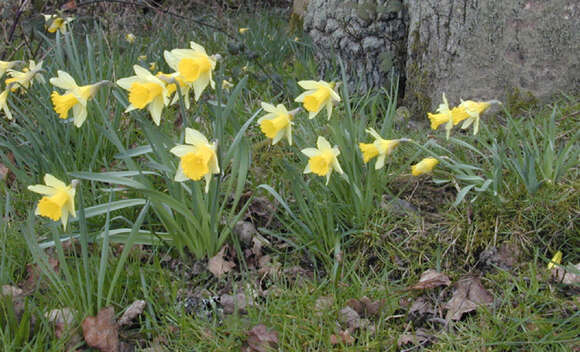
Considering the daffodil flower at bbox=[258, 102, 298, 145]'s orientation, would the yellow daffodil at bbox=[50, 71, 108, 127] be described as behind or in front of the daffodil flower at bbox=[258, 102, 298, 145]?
in front

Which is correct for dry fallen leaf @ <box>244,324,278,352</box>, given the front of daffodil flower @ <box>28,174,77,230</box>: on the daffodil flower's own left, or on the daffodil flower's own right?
on the daffodil flower's own left

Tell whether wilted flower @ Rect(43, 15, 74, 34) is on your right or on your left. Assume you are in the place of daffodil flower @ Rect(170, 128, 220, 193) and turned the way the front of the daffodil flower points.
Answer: on your right

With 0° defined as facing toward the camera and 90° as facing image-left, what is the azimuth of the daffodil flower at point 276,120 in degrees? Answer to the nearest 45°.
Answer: approximately 45°

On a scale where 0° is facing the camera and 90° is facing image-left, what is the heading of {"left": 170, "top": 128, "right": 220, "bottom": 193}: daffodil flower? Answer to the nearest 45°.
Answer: approximately 45°

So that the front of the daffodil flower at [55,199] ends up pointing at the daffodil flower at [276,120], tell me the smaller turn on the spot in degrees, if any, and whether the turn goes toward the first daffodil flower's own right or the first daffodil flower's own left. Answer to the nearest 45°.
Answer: approximately 135° to the first daffodil flower's own left

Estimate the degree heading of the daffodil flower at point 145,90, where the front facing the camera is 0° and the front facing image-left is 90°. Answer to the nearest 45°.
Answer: approximately 45°
